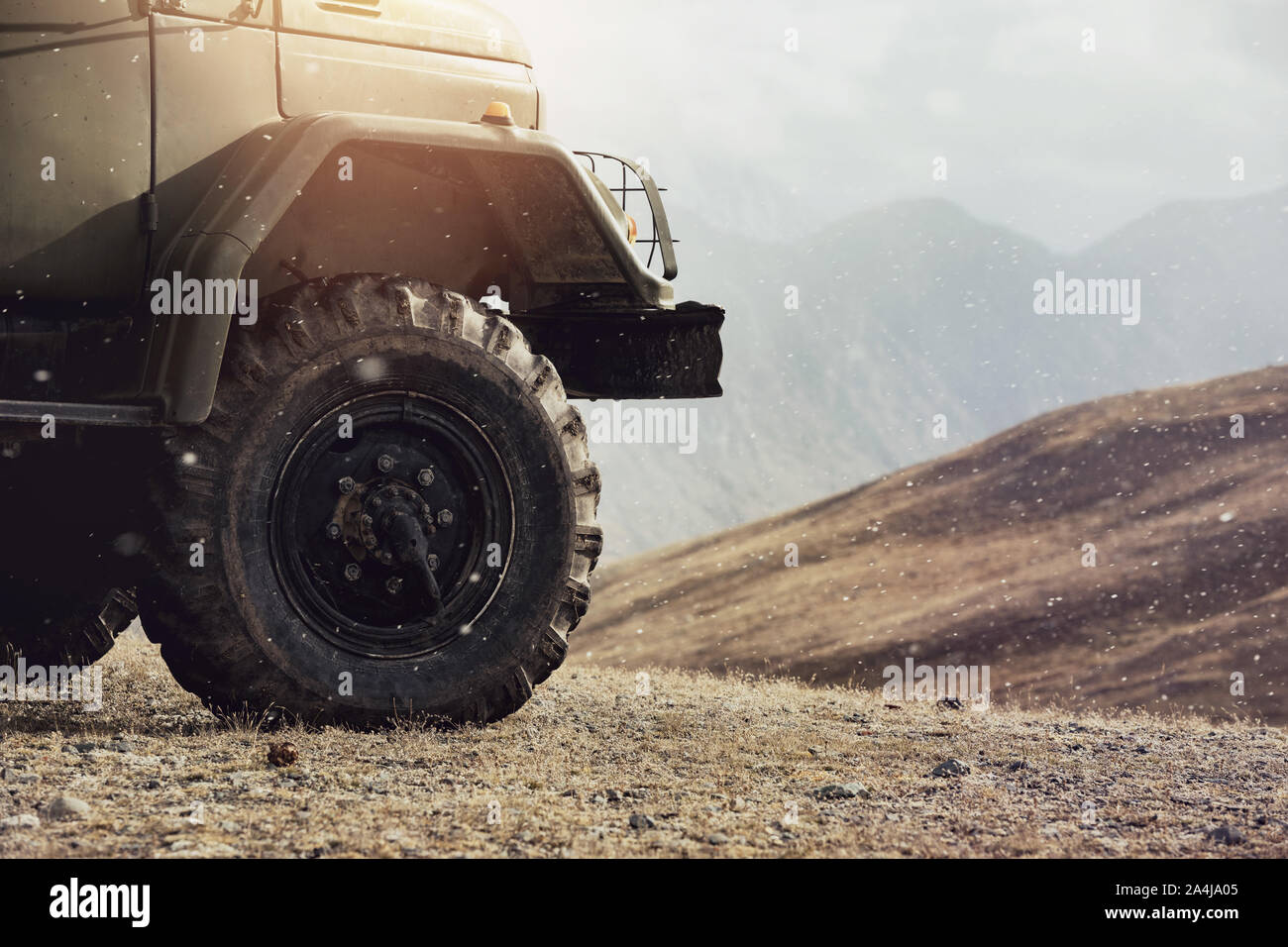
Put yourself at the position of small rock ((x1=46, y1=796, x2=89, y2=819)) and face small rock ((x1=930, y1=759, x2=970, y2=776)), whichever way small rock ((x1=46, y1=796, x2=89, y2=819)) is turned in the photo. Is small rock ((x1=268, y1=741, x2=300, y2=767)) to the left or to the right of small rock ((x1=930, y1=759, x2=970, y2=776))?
left

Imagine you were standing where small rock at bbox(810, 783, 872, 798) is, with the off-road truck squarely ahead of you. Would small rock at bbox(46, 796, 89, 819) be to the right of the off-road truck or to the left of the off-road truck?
left

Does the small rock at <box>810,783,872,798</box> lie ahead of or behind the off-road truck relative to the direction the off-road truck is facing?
ahead

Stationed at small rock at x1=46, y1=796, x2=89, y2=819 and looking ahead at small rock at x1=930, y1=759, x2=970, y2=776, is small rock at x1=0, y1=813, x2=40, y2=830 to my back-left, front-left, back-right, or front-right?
back-right

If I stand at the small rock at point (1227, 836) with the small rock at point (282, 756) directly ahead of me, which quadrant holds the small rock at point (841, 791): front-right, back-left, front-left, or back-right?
front-right

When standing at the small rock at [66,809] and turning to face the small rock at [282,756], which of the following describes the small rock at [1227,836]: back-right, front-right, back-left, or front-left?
front-right

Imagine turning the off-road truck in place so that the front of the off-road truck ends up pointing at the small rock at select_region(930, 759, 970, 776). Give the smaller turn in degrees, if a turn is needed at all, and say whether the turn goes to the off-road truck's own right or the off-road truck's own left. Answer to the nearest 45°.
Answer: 0° — it already faces it

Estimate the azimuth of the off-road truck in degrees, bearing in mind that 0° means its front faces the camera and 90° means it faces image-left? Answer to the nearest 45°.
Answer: approximately 270°
